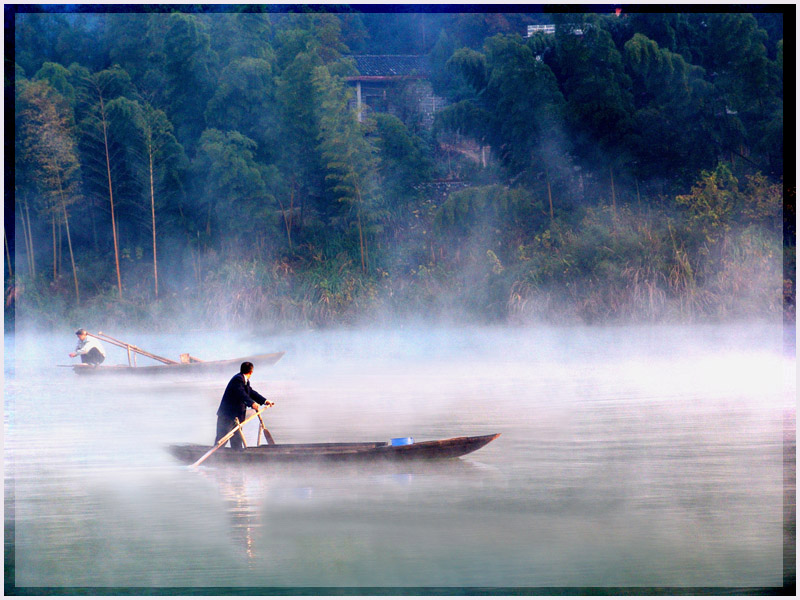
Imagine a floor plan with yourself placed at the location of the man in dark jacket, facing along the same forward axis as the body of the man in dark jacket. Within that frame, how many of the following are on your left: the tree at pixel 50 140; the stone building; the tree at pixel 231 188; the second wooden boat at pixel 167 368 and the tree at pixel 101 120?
5

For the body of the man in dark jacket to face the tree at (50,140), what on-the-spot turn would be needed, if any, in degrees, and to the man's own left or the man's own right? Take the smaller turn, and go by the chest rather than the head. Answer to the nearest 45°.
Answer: approximately 90° to the man's own left

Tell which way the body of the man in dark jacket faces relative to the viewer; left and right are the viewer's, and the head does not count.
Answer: facing to the right of the viewer

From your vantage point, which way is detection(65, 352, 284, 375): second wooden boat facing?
to the viewer's right

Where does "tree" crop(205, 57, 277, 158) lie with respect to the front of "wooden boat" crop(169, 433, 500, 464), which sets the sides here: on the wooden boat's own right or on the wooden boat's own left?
on the wooden boat's own left

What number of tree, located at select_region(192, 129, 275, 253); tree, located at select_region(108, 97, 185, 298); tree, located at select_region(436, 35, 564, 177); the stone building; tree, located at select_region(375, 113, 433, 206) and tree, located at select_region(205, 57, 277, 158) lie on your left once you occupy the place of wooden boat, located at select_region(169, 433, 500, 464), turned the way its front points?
6

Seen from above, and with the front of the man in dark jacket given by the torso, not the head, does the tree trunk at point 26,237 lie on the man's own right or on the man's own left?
on the man's own left

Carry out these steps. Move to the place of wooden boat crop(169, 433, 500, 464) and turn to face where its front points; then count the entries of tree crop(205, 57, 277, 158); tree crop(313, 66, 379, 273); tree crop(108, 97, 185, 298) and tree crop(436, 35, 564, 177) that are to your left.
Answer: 4

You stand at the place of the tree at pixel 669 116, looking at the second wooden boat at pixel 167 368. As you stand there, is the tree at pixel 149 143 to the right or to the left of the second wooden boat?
right

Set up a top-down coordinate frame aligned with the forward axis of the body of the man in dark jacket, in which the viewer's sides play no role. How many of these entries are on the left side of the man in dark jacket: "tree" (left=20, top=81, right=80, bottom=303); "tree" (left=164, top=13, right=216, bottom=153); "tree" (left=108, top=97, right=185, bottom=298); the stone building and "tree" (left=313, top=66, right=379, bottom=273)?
5

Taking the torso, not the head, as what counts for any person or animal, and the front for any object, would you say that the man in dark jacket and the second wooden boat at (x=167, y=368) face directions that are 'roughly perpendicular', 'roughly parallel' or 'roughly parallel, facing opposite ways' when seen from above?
roughly parallel

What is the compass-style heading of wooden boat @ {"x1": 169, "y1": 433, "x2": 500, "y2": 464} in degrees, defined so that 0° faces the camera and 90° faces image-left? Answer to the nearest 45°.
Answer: approximately 270°

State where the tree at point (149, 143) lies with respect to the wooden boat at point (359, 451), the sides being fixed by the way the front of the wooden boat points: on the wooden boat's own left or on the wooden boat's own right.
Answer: on the wooden boat's own left

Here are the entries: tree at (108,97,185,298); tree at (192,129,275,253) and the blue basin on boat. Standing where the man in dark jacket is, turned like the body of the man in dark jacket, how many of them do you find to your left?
2

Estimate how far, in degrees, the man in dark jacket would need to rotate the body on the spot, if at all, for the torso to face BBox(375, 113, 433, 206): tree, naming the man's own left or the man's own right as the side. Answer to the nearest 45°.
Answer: approximately 90° to the man's own left

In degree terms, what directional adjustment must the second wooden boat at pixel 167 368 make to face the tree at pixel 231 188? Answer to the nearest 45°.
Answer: approximately 90° to its left
